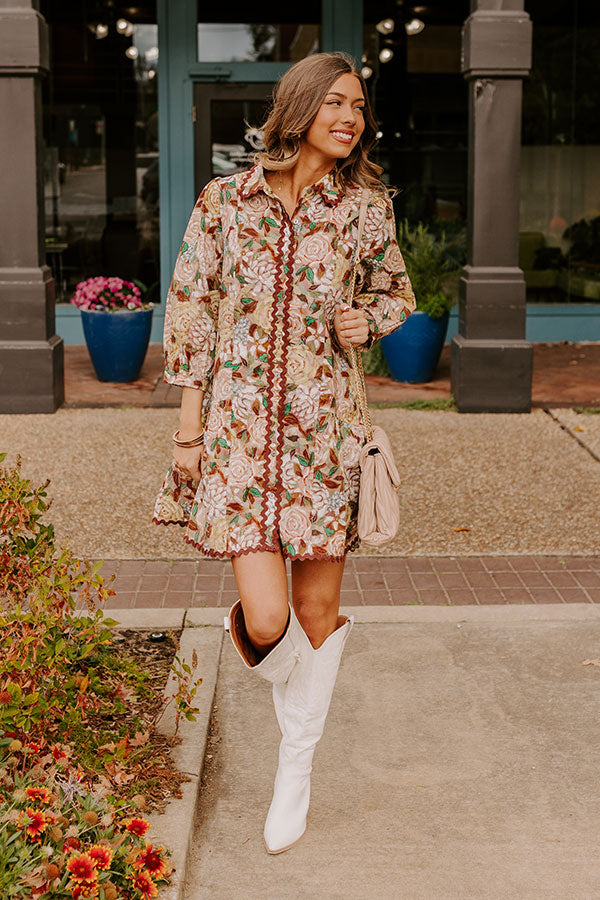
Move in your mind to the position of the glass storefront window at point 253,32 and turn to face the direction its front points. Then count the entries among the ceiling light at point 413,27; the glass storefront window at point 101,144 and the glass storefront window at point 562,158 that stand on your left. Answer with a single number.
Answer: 2

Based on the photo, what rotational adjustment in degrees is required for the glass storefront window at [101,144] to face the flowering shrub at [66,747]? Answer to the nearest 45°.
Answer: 0° — it already faces it

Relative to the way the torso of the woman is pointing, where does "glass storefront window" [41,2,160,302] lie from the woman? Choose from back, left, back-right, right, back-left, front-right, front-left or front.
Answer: back

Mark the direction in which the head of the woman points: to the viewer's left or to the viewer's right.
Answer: to the viewer's right

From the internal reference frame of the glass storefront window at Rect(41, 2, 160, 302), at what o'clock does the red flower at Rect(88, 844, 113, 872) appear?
The red flower is roughly at 12 o'clock from the glass storefront window.

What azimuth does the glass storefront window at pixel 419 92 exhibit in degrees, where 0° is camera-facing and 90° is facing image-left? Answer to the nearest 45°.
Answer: approximately 0°

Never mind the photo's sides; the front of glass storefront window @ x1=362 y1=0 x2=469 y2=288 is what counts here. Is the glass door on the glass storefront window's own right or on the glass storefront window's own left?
on the glass storefront window's own right

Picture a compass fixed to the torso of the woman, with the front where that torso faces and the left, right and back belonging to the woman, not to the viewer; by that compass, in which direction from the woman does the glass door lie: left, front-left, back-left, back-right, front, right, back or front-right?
back
